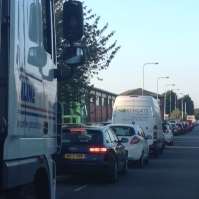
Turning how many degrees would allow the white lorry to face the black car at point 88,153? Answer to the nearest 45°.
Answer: approximately 45° to its left

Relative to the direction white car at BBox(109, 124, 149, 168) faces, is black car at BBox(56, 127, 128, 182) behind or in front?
behind

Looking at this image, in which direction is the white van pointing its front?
away from the camera

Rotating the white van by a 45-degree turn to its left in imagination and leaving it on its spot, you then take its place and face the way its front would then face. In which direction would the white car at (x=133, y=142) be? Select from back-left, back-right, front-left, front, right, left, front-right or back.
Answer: back-left

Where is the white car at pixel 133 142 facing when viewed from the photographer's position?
facing away from the viewer and to the right of the viewer

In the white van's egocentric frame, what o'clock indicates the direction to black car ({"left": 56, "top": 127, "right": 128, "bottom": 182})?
The black car is roughly at 6 o'clock from the white van.

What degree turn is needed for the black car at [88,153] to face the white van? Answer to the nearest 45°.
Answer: approximately 45° to its left

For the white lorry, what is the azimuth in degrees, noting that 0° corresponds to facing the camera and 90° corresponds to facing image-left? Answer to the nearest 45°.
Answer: approximately 225°
